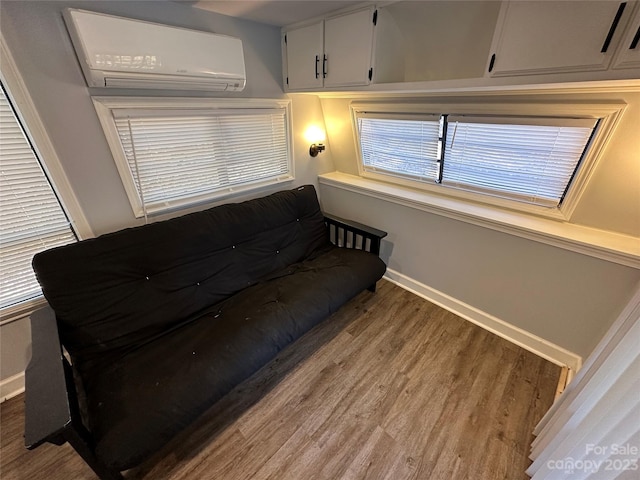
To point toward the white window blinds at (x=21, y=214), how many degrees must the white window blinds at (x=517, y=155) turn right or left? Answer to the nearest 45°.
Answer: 0° — it already faces it

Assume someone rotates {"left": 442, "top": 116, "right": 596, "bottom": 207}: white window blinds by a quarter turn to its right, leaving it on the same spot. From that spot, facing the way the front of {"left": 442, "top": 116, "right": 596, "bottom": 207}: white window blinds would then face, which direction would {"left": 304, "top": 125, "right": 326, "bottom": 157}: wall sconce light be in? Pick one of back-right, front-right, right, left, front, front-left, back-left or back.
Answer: front-left

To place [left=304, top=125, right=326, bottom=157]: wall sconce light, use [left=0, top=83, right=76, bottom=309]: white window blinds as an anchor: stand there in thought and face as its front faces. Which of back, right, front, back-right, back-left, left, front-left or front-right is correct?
front-left

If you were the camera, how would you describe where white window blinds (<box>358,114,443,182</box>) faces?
facing the viewer and to the left of the viewer

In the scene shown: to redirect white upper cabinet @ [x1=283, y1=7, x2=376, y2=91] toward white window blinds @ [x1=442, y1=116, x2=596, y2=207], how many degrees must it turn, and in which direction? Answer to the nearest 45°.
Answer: approximately 135° to its left

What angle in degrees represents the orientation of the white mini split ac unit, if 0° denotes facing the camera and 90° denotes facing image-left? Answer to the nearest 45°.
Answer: approximately 315°

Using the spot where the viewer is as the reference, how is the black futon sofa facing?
facing the viewer and to the right of the viewer

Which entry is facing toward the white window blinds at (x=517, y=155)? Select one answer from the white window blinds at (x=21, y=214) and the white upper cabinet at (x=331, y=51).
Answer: the white window blinds at (x=21, y=214)

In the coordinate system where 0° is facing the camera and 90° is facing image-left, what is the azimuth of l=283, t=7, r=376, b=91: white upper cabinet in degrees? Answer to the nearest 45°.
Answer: approximately 45°

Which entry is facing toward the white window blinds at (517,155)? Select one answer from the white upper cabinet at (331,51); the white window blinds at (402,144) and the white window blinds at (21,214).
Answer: the white window blinds at (21,214)

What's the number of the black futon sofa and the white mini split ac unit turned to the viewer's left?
0

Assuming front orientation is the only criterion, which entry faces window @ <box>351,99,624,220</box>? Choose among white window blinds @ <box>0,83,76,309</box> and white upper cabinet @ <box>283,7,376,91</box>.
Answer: the white window blinds
